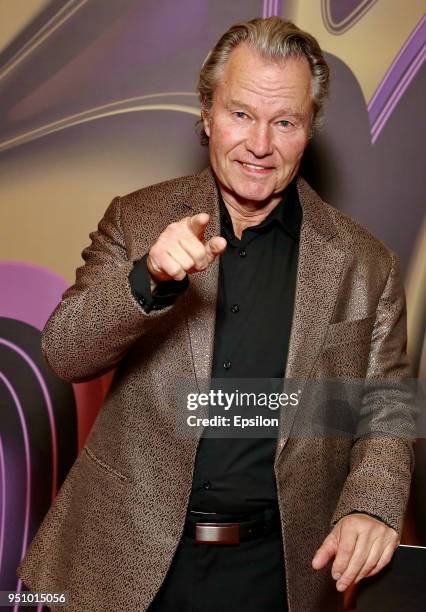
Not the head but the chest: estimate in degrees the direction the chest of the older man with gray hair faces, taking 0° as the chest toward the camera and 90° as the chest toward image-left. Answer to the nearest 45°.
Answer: approximately 0°
